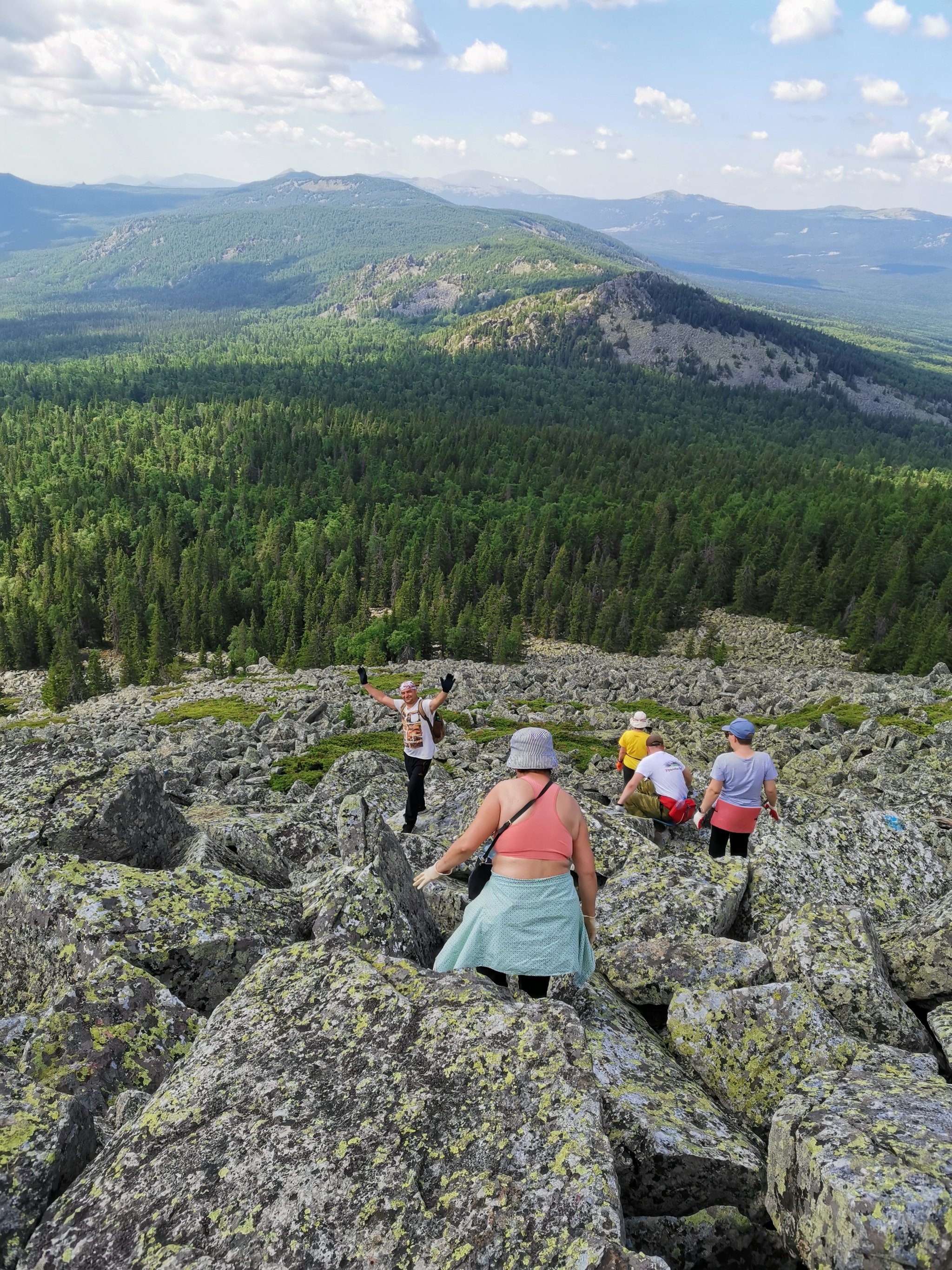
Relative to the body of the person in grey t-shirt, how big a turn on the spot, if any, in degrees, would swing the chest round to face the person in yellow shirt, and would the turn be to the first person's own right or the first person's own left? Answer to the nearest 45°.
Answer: approximately 45° to the first person's own left

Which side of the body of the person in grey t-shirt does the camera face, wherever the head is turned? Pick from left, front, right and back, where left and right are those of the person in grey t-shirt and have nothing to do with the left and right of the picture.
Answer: back

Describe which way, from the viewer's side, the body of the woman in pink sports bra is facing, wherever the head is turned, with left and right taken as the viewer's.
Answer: facing away from the viewer

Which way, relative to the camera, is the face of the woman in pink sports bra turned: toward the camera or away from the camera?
away from the camera

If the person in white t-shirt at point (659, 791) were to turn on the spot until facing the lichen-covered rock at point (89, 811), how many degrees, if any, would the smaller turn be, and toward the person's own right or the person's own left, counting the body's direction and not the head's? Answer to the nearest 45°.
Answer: approximately 90° to the person's own left

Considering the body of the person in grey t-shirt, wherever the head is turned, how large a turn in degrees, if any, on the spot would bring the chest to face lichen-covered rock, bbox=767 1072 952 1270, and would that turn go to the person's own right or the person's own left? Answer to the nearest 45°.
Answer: approximately 180°

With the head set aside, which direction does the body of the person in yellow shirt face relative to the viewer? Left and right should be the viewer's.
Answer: facing away from the viewer

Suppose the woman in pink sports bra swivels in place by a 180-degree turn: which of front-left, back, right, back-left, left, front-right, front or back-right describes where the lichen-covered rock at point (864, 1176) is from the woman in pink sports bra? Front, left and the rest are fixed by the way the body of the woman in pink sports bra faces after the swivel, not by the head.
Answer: front-left

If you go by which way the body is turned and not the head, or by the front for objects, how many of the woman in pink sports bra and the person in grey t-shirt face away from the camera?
2

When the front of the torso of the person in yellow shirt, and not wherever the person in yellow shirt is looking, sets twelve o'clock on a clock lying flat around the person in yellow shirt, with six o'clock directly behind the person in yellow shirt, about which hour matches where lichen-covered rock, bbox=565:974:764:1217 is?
The lichen-covered rock is roughly at 6 o'clock from the person in yellow shirt.
